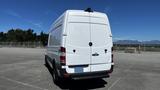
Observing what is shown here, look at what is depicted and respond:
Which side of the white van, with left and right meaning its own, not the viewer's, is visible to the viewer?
back
